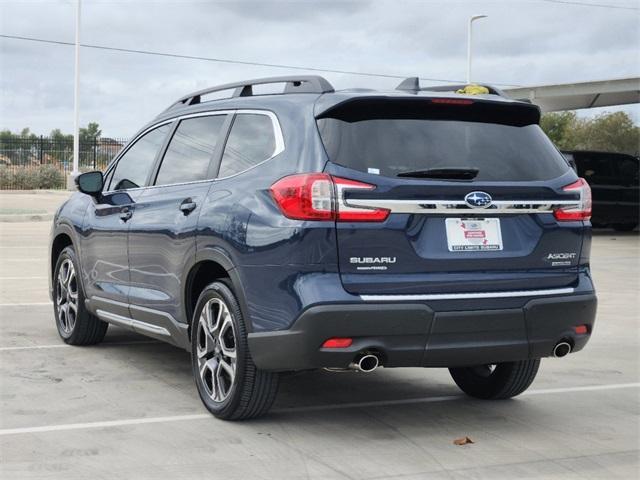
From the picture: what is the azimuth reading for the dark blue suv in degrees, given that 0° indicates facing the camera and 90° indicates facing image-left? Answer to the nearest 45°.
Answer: approximately 135°

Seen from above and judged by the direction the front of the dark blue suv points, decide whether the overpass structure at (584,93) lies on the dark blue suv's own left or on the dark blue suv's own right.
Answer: on the dark blue suv's own right

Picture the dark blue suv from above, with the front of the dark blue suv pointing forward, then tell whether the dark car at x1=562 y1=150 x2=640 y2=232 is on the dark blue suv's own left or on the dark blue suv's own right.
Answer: on the dark blue suv's own right
